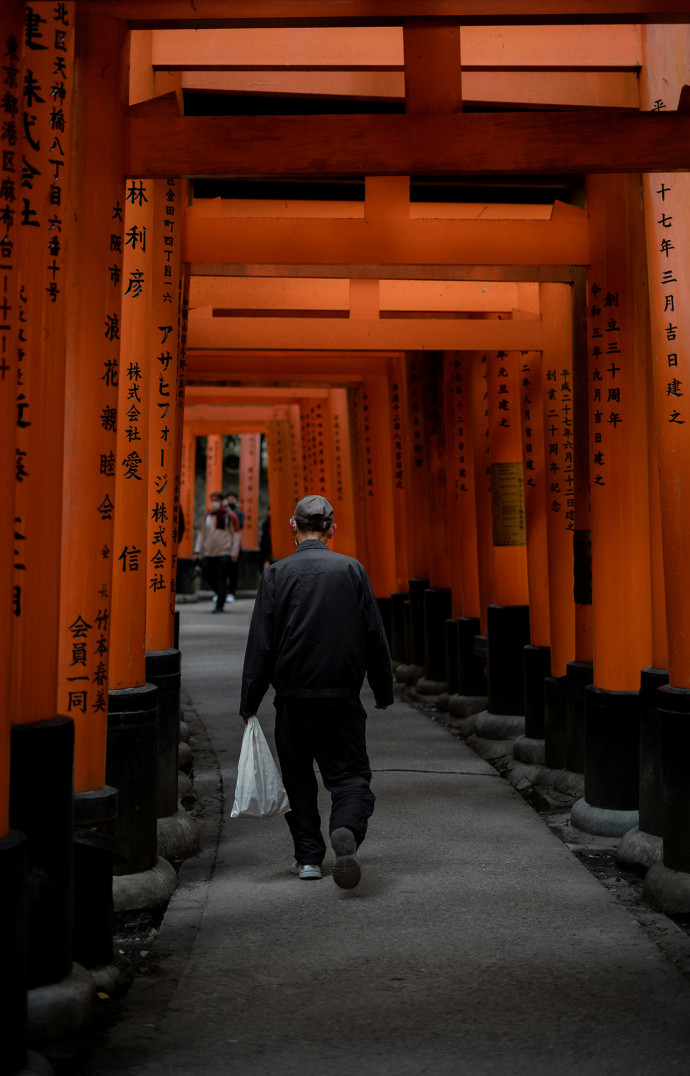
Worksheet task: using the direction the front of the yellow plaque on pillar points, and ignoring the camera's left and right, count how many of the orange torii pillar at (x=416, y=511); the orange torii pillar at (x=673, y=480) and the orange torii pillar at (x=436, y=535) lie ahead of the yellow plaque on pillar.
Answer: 1

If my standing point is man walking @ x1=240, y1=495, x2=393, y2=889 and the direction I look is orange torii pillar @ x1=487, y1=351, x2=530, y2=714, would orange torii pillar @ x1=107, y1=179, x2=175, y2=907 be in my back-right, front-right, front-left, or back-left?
back-left

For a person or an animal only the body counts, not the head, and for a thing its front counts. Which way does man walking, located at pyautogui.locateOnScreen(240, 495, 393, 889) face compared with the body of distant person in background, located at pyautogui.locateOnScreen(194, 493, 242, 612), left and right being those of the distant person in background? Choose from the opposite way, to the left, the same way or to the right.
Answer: the opposite way

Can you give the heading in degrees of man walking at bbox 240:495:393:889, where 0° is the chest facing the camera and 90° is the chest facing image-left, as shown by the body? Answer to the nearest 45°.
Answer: approximately 180°

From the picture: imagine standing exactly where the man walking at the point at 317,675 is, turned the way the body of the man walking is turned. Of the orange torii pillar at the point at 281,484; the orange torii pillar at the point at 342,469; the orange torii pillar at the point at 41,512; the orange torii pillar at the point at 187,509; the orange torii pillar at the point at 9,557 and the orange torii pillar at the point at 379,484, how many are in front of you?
4

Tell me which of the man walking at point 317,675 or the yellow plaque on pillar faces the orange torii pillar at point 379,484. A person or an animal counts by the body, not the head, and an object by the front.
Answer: the man walking

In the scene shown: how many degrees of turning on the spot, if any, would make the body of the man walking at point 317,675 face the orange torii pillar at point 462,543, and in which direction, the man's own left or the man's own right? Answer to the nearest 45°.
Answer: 0° — they already face it

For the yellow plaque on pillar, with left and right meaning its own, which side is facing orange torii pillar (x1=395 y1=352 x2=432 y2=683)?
back
